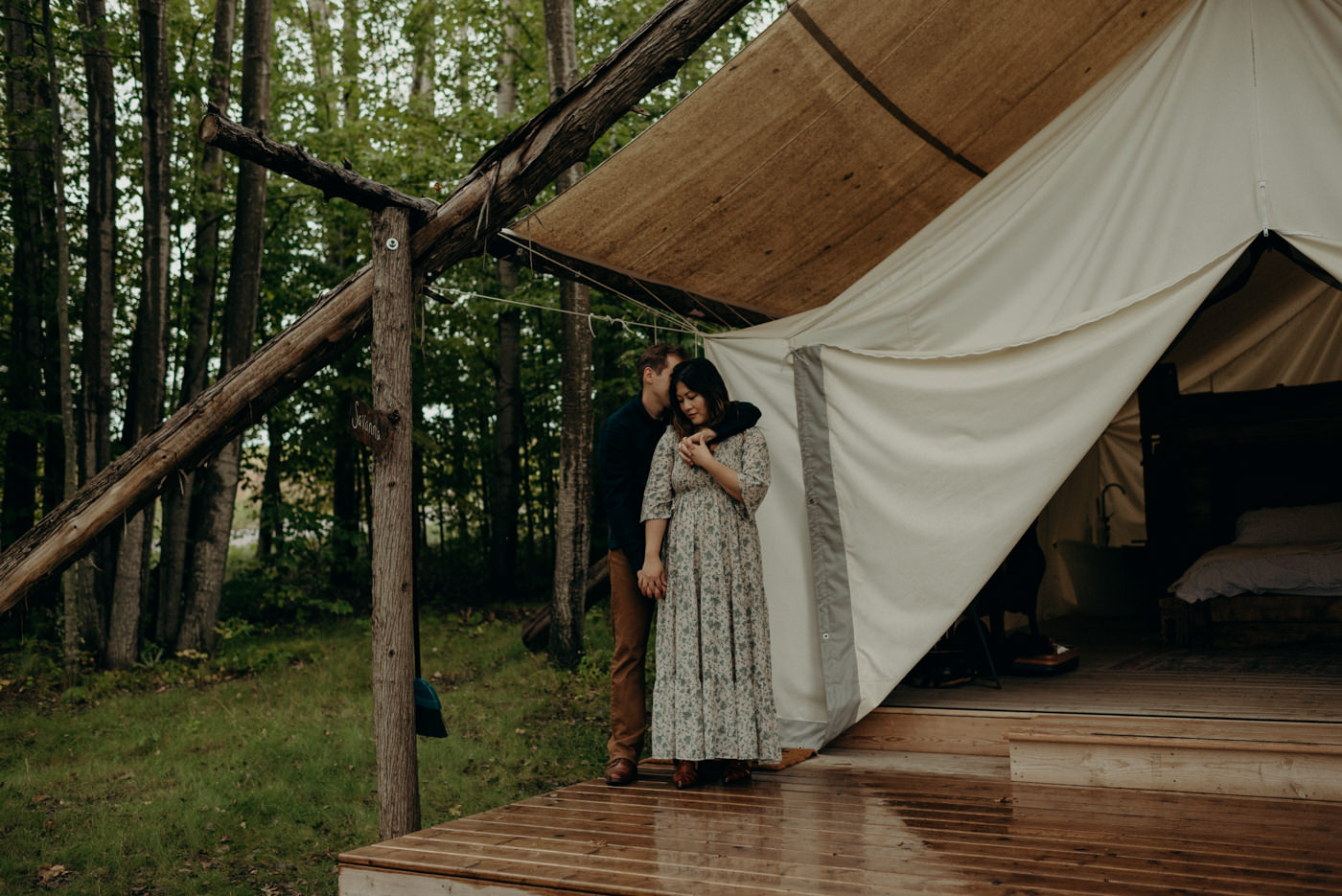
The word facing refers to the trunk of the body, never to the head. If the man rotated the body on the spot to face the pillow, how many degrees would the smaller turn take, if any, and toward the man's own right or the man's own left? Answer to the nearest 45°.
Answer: approximately 90° to the man's own left

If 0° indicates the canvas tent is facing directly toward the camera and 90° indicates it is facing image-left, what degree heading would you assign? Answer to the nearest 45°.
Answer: approximately 0°

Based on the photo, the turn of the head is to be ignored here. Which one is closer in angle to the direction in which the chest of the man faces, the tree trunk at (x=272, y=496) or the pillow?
the pillow

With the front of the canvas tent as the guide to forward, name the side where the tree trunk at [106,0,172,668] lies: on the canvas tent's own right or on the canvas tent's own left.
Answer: on the canvas tent's own right

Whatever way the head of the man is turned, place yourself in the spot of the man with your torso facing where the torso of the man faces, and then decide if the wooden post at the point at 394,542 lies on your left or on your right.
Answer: on your right

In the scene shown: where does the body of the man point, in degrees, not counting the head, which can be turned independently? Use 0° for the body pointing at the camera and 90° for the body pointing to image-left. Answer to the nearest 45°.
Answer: approximately 315°

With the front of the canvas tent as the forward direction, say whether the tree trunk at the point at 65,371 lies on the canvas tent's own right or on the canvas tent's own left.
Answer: on the canvas tent's own right

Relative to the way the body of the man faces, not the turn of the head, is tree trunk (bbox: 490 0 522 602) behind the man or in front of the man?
behind
